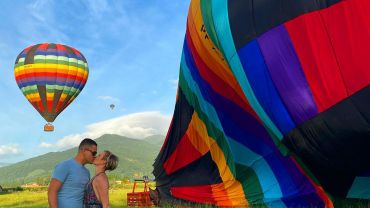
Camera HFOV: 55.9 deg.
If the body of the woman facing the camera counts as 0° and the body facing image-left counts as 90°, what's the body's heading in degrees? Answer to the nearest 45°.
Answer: approximately 90°

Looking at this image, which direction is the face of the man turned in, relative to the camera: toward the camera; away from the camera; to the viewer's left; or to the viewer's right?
to the viewer's right

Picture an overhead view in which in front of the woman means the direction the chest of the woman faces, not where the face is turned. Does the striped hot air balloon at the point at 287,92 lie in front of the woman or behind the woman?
behind

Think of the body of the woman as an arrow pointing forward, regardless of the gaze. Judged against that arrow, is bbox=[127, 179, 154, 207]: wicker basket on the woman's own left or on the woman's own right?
on the woman's own right

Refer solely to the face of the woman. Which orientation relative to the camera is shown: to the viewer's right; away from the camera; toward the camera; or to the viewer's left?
to the viewer's left

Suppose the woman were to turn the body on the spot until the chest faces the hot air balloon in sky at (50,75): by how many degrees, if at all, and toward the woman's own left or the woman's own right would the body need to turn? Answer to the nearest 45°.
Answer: approximately 90° to the woman's own right
